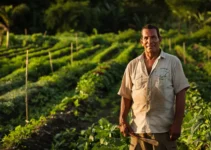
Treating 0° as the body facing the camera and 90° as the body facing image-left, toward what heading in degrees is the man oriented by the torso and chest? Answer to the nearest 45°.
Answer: approximately 0°
